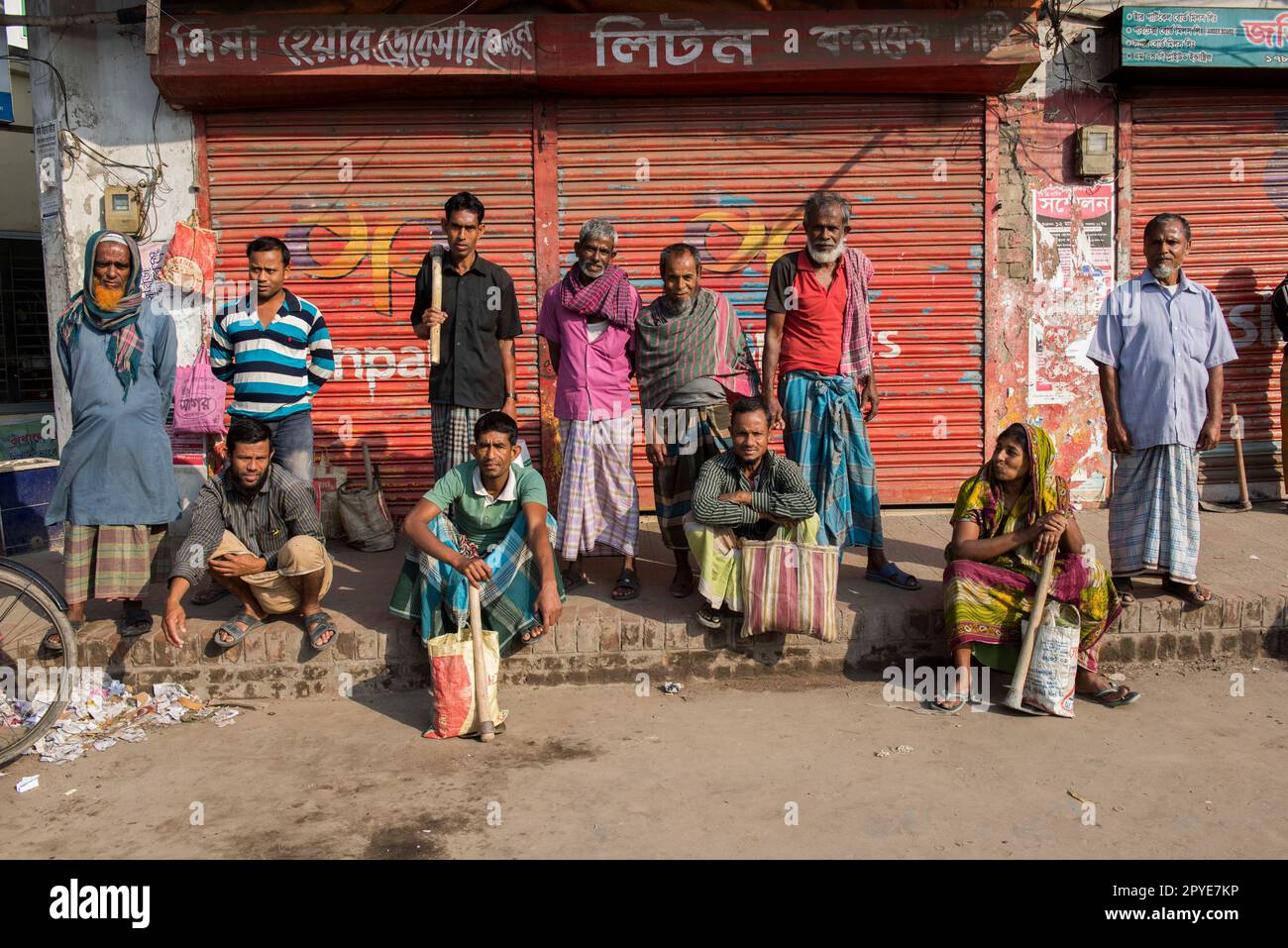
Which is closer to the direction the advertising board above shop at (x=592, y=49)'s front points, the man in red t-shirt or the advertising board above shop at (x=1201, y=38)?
the man in red t-shirt

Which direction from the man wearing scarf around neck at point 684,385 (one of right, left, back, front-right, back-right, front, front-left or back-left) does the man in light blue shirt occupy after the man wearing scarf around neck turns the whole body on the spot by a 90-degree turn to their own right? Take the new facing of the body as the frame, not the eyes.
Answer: back

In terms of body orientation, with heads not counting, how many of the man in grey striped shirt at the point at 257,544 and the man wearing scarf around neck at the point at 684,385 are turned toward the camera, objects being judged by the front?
2

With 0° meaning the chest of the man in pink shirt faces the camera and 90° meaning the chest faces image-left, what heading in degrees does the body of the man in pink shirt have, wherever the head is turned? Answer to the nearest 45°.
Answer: approximately 0°
